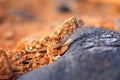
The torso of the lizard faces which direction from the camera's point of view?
to the viewer's right

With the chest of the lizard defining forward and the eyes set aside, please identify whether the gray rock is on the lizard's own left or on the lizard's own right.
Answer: on the lizard's own right
